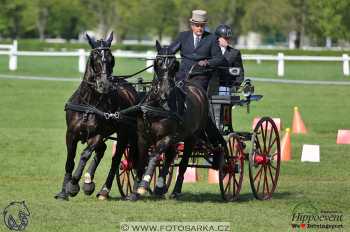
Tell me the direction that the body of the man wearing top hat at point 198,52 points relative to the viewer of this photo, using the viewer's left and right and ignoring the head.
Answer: facing the viewer

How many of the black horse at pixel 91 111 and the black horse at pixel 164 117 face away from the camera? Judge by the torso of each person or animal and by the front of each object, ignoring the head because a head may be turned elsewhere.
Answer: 0

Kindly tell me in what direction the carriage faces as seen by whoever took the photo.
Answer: facing the viewer and to the left of the viewer

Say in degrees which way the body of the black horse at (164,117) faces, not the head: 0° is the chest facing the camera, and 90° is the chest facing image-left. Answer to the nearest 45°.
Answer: approximately 45°

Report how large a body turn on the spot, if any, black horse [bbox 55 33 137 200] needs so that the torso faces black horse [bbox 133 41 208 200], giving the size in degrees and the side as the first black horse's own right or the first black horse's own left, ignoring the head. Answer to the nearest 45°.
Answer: approximately 135° to the first black horse's own left

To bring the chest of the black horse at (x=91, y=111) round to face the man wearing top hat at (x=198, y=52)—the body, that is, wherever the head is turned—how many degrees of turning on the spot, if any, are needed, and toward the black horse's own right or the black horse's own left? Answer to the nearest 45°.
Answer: approximately 180°

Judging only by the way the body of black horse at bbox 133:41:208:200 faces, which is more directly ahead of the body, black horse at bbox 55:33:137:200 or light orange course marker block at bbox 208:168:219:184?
the black horse

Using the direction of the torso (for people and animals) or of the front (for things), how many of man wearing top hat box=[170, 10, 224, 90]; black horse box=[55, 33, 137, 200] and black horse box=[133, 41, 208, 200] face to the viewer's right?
0
